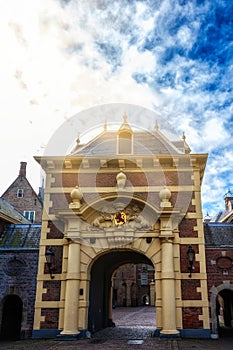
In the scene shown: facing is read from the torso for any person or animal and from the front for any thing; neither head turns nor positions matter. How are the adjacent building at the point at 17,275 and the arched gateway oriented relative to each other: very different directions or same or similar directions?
same or similar directions

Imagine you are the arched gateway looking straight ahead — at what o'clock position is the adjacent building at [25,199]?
The adjacent building is roughly at 5 o'clock from the arched gateway.

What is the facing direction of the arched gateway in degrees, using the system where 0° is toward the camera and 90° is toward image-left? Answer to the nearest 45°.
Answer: approximately 0°

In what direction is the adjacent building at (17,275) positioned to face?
toward the camera

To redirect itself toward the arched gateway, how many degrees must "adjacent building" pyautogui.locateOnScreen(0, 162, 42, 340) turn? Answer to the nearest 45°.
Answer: approximately 45° to its left

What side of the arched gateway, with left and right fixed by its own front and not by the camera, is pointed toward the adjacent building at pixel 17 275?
right

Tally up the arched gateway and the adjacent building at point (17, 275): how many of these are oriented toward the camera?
2
